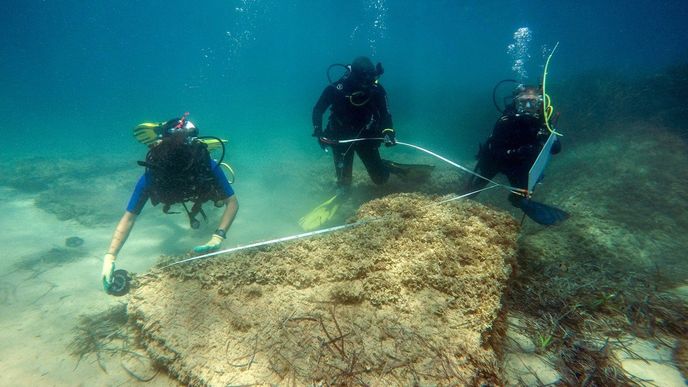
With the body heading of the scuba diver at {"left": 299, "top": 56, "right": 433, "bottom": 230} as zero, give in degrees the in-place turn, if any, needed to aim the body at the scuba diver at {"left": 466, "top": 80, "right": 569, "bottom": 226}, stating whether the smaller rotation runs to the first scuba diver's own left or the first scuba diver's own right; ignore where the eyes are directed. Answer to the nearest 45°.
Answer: approximately 90° to the first scuba diver's own left

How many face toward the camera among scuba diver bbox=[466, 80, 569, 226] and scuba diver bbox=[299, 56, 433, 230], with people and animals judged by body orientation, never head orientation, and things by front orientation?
2

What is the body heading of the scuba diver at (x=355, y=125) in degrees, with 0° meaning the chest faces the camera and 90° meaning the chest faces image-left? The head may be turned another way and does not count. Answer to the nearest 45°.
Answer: approximately 0°

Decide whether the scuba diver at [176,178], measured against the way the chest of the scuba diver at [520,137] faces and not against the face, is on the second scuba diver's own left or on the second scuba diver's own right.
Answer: on the second scuba diver's own right

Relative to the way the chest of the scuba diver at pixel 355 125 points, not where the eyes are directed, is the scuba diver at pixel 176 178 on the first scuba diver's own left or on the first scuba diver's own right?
on the first scuba diver's own right

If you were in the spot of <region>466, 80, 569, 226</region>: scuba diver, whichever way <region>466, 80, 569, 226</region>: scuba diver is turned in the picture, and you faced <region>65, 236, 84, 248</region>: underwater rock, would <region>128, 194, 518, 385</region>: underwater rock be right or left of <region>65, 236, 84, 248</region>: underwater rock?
left

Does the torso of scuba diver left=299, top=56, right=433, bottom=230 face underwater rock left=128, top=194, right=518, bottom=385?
yes

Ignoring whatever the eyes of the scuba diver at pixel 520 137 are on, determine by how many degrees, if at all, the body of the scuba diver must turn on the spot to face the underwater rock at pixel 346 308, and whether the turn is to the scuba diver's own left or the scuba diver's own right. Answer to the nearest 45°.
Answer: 0° — they already face it

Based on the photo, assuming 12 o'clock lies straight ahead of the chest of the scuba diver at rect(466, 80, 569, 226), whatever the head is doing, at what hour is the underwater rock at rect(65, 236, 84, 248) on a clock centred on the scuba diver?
The underwater rock is roughly at 2 o'clock from the scuba diver.
